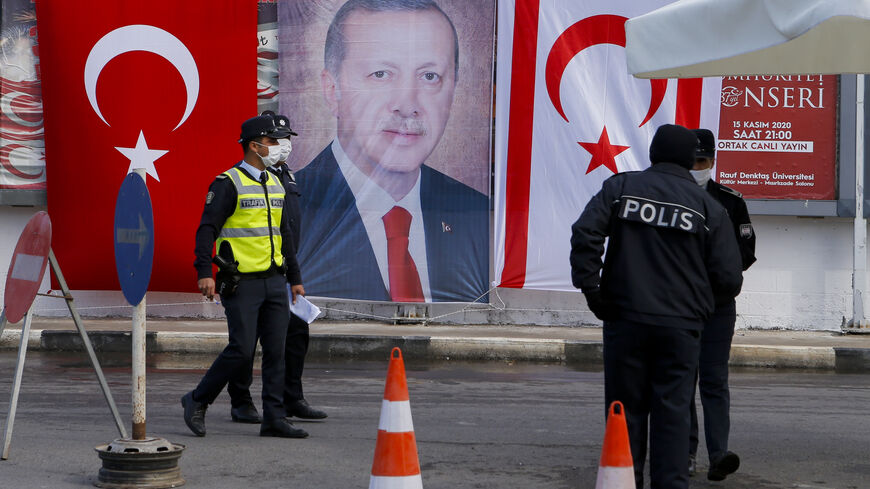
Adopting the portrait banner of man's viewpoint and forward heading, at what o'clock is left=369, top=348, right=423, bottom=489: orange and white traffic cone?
The orange and white traffic cone is roughly at 12 o'clock from the portrait banner of man.

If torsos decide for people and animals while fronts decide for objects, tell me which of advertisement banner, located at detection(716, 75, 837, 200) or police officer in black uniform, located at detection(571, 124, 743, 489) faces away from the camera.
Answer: the police officer in black uniform

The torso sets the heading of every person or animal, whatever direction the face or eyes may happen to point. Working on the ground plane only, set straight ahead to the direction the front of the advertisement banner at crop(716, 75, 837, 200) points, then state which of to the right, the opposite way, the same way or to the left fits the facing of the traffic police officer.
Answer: to the left

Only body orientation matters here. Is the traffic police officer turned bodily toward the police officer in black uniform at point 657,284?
yes

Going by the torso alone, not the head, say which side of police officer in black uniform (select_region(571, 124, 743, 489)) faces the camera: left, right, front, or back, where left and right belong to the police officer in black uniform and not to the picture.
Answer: back

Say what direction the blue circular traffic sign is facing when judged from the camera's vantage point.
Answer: facing to the left of the viewer

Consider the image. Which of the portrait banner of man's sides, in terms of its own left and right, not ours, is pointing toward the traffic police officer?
front

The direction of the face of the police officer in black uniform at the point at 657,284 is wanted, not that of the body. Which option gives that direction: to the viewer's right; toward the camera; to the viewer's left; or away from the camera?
away from the camera

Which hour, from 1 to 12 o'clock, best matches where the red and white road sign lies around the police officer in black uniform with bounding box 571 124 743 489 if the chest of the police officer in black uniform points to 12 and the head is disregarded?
The red and white road sign is roughly at 9 o'clock from the police officer in black uniform.

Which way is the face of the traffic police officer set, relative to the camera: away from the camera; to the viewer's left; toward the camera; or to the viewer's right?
to the viewer's right
